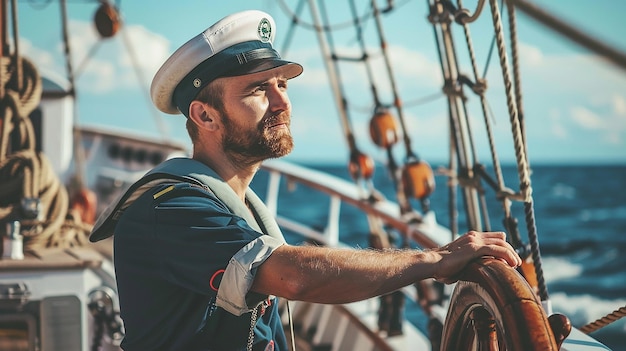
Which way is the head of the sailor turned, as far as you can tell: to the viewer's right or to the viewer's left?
to the viewer's right

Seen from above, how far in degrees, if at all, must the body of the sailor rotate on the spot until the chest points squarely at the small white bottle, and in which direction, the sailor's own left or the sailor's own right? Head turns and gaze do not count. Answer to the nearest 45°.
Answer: approximately 135° to the sailor's own left

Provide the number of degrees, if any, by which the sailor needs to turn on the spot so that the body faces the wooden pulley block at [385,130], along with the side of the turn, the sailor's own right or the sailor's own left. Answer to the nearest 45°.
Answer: approximately 90° to the sailor's own left

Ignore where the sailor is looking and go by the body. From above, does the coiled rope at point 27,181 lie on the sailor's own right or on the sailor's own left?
on the sailor's own left

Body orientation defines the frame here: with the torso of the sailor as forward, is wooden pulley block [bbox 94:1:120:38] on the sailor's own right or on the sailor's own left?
on the sailor's own left

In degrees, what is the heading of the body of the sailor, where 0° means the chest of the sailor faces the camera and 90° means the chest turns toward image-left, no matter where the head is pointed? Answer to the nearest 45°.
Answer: approximately 270°

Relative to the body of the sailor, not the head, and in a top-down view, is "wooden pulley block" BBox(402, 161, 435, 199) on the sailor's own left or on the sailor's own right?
on the sailor's own left

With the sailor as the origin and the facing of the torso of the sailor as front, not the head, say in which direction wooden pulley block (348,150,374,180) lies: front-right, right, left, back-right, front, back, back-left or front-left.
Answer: left
